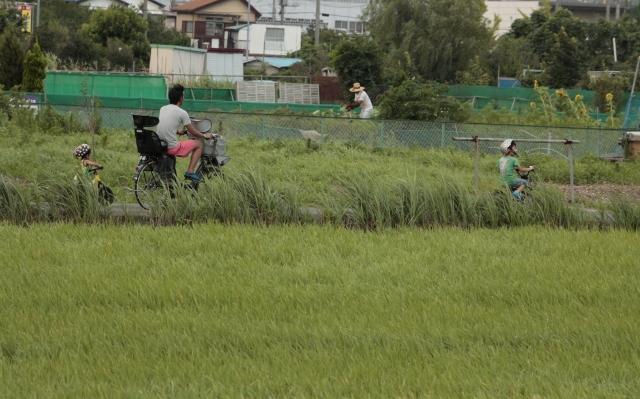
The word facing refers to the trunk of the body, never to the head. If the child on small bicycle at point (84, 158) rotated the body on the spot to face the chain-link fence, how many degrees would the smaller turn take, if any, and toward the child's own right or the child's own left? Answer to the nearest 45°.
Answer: approximately 45° to the child's own left

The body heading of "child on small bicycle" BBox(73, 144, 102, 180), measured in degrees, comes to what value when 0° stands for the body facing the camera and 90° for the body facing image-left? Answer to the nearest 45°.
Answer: approximately 270°

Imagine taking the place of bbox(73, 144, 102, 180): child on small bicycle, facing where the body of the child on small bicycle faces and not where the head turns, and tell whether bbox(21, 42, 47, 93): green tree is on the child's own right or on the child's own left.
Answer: on the child's own left

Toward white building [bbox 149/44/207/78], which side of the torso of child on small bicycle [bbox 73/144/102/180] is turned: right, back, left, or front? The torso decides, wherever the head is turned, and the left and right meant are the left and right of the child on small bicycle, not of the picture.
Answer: left

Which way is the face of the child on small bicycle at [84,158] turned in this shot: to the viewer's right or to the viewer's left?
to the viewer's right

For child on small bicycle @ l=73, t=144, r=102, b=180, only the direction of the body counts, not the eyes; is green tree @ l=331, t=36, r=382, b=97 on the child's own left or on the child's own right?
on the child's own left

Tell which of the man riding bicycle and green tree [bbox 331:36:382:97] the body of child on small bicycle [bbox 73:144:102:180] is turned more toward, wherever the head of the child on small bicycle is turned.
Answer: the man riding bicycle

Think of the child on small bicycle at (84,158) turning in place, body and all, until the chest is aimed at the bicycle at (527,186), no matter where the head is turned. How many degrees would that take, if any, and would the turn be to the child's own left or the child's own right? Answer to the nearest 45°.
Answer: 0° — they already face it

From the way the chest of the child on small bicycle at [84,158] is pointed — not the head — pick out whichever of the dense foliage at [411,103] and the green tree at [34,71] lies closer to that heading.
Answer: the dense foliage

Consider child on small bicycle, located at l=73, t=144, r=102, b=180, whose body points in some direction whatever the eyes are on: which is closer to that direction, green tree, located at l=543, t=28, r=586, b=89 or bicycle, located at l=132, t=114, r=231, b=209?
the bicycle

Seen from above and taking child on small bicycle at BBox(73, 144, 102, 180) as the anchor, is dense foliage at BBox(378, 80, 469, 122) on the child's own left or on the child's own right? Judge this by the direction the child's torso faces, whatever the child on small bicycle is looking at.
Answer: on the child's own left

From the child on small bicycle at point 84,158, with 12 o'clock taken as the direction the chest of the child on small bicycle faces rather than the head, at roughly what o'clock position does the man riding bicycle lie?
The man riding bicycle is roughly at 12 o'clock from the child on small bicycle.

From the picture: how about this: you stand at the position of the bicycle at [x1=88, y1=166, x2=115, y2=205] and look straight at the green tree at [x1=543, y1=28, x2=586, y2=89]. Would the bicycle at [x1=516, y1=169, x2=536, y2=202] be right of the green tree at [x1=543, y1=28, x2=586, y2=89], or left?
right
